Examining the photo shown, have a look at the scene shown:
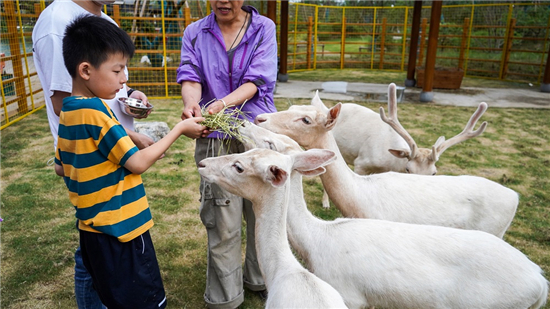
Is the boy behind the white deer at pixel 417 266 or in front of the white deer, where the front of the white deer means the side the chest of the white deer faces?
in front

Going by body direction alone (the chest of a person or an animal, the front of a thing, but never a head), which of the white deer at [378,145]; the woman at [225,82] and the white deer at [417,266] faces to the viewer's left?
the white deer at [417,266]

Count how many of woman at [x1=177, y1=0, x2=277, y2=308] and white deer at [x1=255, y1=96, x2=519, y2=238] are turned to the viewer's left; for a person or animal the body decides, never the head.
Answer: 1

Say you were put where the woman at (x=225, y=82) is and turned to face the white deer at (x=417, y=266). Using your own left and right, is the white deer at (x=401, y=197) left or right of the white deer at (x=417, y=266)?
left

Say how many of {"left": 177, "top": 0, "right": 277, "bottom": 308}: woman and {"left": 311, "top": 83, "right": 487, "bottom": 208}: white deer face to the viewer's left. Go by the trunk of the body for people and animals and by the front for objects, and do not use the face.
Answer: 0

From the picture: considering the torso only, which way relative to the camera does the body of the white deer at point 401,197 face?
to the viewer's left

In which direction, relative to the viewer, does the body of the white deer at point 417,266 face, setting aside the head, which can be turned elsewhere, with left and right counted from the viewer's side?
facing to the left of the viewer

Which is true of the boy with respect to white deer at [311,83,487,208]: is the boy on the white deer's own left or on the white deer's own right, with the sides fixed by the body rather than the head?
on the white deer's own right

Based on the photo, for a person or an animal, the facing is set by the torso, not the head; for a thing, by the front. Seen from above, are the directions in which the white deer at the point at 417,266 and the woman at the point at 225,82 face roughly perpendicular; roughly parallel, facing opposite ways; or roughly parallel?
roughly perpendicular

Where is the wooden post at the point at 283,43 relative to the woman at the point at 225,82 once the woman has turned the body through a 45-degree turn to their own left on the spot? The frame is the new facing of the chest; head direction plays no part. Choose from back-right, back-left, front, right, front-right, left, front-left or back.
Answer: back-left

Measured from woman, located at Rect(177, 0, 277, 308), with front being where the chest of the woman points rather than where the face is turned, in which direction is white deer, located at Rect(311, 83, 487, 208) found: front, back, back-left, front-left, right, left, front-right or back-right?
back-left

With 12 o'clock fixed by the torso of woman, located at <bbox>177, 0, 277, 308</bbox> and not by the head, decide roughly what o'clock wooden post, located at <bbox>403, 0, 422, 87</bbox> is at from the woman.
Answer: The wooden post is roughly at 7 o'clock from the woman.

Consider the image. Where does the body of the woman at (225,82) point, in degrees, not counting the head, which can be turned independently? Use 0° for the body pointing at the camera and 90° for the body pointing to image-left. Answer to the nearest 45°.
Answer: approximately 0°

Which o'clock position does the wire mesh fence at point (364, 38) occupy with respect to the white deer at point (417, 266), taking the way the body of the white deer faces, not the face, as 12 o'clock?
The wire mesh fence is roughly at 3 o'clock from the white deer.

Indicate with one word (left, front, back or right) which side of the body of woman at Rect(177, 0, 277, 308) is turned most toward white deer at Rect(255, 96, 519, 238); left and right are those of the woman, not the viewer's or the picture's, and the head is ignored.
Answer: left
